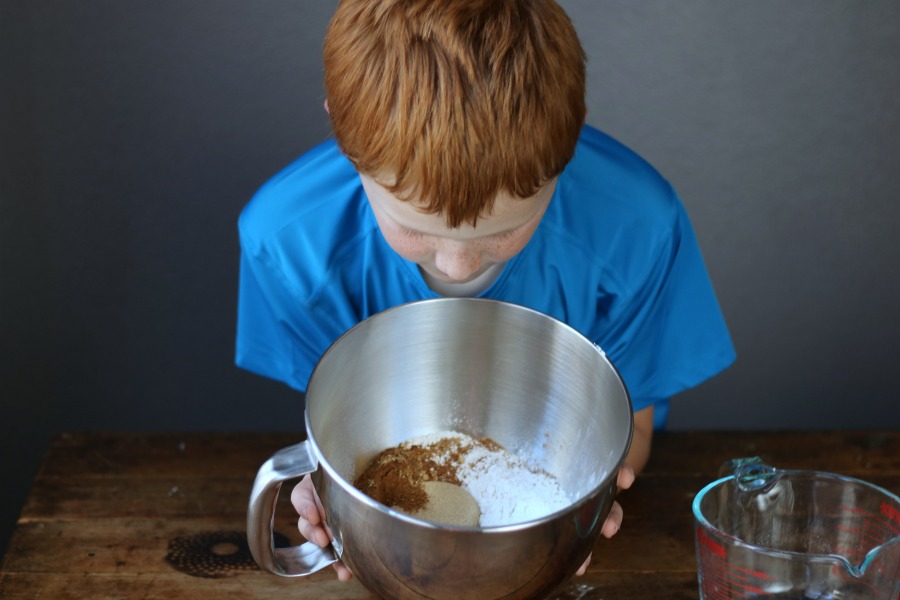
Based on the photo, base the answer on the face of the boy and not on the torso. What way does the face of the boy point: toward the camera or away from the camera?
toward the camera

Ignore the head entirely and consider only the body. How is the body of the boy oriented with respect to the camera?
toward the camera
